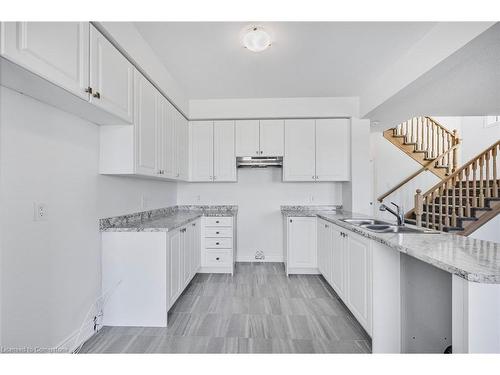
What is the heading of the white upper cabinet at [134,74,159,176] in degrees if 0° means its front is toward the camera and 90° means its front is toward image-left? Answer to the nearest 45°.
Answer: approximately 270°

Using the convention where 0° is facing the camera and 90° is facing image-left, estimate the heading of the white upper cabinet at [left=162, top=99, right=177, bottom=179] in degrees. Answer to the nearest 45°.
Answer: approximately 270°

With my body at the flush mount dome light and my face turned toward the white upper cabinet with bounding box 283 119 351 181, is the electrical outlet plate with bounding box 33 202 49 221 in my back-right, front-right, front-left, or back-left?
back-left

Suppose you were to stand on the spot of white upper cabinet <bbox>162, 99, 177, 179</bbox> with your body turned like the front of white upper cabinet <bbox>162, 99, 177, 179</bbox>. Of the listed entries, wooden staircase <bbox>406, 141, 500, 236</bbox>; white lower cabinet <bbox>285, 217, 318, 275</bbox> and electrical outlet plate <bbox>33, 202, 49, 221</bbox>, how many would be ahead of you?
2

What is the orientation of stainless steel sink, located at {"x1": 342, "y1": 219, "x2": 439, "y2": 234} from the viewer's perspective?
to the viewer's left

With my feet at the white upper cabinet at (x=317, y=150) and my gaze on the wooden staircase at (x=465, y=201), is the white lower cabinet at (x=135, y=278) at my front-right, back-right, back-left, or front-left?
back-right

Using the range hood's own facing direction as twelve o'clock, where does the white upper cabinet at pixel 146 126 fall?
The white upper cabinet is roughly at 1 o'clock from the range hood.

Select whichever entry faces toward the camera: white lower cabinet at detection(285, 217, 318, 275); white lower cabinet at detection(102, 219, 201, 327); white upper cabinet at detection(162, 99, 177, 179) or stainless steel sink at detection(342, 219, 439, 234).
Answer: white lower cabinet at detection(285, 217, 318, 275)

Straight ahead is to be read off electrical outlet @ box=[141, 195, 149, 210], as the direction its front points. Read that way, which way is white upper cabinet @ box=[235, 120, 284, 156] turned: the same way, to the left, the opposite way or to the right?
to the right

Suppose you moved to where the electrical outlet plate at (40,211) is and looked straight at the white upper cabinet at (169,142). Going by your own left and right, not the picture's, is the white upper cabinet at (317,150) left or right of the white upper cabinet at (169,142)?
right

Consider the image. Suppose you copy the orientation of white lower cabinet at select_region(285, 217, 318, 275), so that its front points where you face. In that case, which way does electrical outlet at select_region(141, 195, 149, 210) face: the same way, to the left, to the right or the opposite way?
to the left

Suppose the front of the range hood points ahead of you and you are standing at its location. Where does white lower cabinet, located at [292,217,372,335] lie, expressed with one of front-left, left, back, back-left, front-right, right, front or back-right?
front-left

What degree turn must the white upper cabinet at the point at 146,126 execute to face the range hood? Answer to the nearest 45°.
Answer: approximately 45° to its left

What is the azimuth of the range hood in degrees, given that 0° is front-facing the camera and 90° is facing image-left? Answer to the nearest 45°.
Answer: approximately 0°

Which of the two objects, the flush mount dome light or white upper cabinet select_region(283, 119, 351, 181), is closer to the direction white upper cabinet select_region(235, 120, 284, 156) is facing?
the flush mount dome light

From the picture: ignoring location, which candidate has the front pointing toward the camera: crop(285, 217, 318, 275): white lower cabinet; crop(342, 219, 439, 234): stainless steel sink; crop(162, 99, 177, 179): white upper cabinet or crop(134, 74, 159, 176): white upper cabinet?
the white lower cabinet

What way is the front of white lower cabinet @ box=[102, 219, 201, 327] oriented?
to the viewer's right
